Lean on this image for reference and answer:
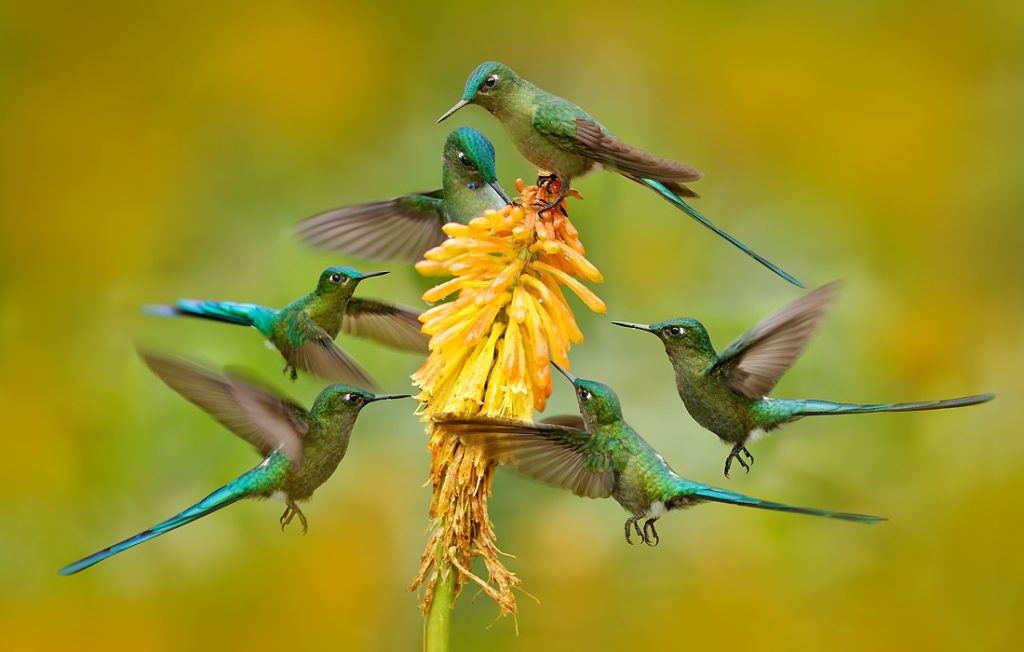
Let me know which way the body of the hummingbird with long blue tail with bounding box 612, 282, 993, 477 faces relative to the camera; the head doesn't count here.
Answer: to the viewer's left

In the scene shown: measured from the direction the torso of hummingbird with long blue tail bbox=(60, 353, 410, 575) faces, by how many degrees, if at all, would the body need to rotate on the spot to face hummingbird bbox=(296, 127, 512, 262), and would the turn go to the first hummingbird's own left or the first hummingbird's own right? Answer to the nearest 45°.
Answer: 0° — it already faces it

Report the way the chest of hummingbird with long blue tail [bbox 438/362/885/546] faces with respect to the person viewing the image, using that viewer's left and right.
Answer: facing to the left of the viewer

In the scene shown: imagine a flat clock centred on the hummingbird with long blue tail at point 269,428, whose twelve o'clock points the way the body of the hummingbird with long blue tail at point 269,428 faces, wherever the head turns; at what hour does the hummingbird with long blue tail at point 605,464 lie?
the hummingbird with long blue tail at point 605,464 is roughly at 12 o'clock from the hummingbird with long blue tail at point 269,428.

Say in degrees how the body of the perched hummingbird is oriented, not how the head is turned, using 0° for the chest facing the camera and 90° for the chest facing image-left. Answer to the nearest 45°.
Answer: approximately 90°

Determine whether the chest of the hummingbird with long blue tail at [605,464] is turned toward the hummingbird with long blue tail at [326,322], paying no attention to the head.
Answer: yes

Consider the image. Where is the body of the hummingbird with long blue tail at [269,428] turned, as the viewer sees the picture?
to the viewer's right

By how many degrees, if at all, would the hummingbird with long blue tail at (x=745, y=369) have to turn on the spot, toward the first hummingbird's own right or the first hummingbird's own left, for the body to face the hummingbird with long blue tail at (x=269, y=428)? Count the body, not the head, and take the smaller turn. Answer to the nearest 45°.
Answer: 0° — it already faces it
